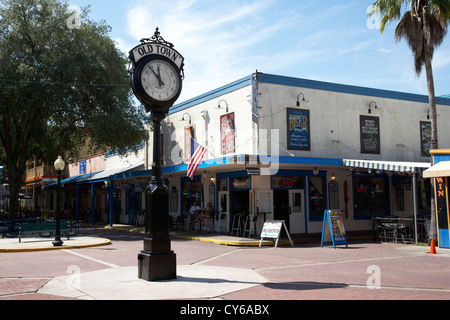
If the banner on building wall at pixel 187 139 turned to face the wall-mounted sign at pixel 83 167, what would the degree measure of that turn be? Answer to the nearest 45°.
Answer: approximately 90° to its right

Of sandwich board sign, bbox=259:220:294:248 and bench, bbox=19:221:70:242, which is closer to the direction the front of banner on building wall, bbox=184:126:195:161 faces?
the bench

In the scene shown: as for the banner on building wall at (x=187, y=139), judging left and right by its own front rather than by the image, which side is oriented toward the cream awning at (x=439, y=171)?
left

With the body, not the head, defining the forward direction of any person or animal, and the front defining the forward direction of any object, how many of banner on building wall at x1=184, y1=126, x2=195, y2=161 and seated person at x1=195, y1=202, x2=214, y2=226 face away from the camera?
0

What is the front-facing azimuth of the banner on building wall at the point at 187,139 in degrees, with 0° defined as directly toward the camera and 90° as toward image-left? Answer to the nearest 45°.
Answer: approximately 45°

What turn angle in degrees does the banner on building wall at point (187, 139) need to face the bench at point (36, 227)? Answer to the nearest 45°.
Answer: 0° — it already faces it

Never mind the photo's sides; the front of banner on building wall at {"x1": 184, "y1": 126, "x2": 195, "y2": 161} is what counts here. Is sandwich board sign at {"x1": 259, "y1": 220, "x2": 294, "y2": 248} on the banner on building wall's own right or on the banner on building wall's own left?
on the banner on building wall's own left

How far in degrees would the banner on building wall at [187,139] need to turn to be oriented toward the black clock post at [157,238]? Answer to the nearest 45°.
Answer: approximately 45° to its left
